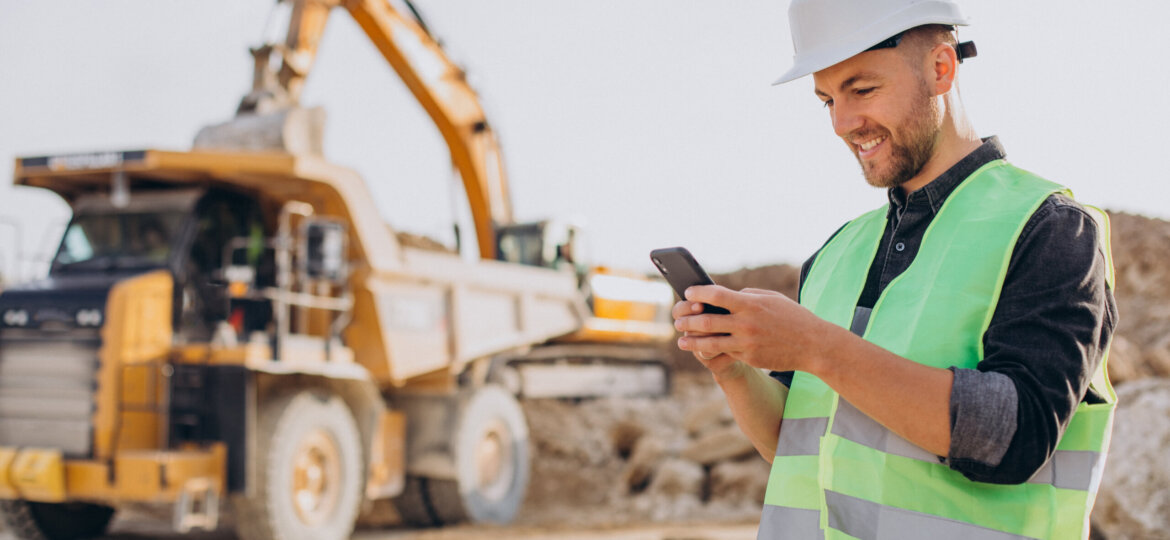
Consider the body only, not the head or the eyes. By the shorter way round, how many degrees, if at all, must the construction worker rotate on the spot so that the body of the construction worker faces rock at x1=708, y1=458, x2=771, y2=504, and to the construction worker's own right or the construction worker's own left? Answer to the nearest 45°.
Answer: approximately 135° to the construction worker's own right

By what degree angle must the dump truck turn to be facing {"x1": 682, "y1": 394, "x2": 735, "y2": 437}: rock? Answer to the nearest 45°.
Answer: approximately 180°

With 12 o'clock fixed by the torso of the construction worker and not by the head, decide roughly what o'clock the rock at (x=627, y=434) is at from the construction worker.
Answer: The rock is roughly at 4 o'clock from the construction worker.

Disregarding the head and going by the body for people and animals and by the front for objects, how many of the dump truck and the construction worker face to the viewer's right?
0

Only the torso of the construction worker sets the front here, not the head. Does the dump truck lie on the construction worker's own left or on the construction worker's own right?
on the construction worker's own right

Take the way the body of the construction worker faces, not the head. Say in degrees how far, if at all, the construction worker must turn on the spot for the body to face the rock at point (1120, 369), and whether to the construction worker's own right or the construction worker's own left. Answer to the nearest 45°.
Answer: approximately 135° to the construction worker's own right

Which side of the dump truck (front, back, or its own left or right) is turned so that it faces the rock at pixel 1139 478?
left

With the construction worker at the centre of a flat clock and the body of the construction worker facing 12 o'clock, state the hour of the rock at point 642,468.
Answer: The rock is roughly at 4 o'clock from the construction worker.

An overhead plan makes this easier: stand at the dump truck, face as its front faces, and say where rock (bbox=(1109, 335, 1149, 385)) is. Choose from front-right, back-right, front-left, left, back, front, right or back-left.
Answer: back-left

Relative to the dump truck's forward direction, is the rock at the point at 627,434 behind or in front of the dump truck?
behind

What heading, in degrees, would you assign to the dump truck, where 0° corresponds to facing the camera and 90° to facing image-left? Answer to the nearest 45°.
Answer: approximately 45°

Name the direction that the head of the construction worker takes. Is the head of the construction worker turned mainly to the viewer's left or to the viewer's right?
to the viewer's left

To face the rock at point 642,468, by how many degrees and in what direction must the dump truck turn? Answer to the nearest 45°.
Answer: approximately 180°

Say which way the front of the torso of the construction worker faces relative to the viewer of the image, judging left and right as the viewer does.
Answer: facing the viewer and to the left of the viewer
